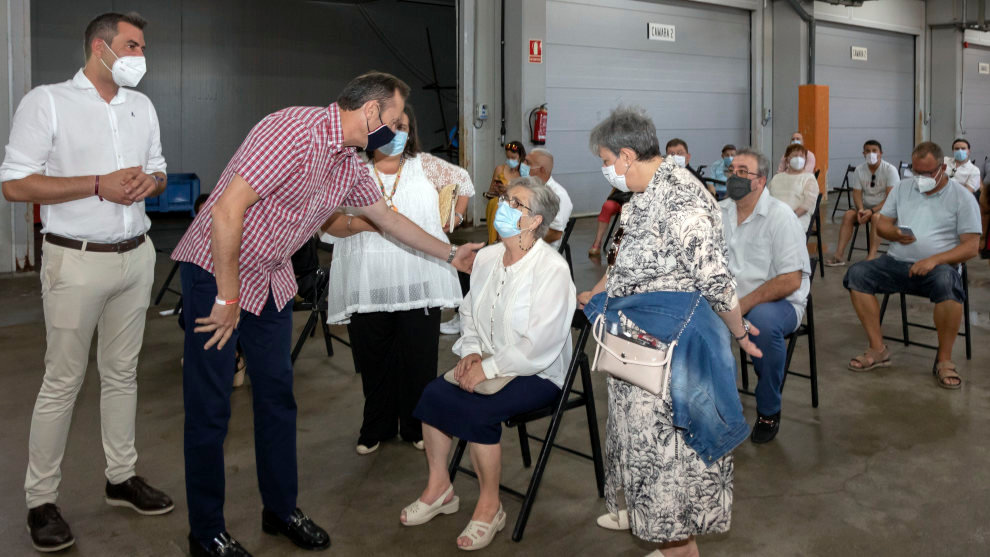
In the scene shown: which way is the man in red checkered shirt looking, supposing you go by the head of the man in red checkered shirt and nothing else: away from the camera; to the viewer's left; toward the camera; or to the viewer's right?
to the viewer's right

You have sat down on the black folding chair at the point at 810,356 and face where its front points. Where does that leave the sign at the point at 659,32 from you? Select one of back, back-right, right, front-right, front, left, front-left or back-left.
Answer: back-right

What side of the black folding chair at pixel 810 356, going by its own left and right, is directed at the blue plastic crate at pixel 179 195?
right

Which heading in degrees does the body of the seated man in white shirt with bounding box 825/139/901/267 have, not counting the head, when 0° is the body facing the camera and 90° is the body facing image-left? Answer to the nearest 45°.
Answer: approximately 45°

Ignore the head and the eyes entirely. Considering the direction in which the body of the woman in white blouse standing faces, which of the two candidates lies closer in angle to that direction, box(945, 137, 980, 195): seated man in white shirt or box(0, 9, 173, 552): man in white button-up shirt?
the man in white button-up shirt

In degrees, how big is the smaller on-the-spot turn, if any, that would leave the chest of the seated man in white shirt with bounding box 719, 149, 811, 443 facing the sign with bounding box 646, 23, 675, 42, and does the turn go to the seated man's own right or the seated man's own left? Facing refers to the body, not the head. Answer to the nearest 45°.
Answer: approximately 135° to the seated man's own right

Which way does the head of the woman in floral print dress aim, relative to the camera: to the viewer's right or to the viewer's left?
to the viewer's left

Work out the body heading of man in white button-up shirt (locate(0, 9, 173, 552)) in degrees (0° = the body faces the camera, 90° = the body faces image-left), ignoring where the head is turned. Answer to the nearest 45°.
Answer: approximately 315°

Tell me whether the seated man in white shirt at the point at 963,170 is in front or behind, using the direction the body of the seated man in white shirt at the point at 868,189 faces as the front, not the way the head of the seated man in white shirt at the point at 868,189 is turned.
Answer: behind

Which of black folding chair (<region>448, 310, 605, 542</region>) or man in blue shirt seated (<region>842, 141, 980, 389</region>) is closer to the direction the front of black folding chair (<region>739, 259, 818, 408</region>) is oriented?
the black folding chair
